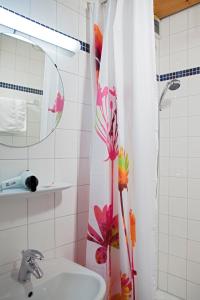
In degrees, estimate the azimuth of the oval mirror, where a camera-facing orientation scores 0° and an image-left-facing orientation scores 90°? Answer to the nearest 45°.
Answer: approximately 315°

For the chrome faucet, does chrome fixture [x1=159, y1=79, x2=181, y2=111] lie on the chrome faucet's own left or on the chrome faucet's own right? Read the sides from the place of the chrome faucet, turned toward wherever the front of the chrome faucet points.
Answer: on the chrome faucet's own left
